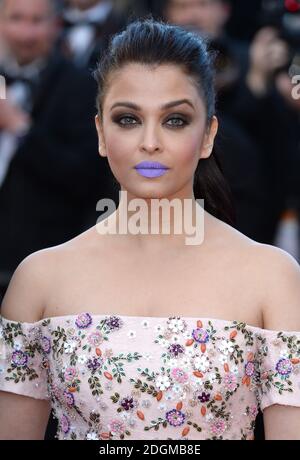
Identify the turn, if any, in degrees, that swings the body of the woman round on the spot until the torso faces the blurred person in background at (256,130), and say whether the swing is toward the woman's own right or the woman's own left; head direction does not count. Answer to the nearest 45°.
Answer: approximately 180°

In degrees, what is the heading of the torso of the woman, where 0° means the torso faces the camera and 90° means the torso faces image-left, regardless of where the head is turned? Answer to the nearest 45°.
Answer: approximately 0°

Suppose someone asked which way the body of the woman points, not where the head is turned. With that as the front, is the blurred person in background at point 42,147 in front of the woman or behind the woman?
behind
